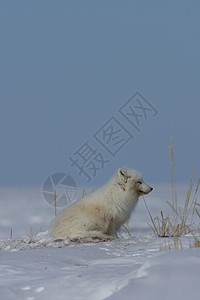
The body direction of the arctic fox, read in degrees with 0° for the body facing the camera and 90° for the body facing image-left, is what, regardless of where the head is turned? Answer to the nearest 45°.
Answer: approximately 270°
